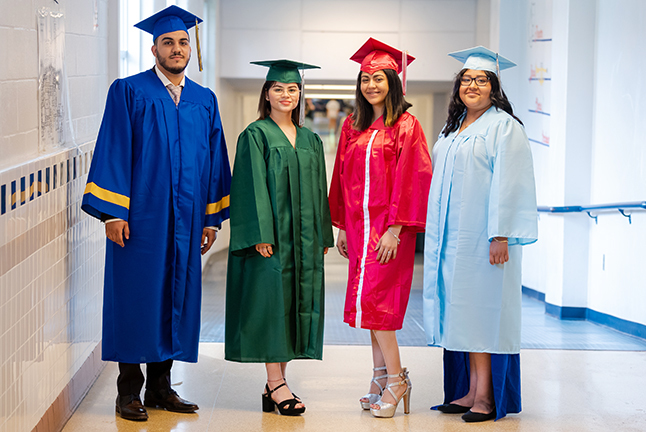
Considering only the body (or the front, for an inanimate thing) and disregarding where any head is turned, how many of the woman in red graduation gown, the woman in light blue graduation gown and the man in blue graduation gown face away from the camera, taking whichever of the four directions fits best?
0

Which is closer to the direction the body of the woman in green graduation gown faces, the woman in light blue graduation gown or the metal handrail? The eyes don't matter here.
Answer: the woman in light blue graduation gown

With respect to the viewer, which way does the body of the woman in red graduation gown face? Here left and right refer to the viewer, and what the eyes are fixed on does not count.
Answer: facing the viewer and to the left of the viewer

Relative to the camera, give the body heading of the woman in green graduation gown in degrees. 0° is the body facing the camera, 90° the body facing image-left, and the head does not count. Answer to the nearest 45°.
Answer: approximately 315°

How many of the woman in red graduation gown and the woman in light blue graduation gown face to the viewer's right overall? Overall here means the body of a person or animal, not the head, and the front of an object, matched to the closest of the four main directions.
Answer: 0

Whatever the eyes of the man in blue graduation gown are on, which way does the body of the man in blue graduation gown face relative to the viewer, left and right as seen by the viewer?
facing the viewer and to the right of the viewer

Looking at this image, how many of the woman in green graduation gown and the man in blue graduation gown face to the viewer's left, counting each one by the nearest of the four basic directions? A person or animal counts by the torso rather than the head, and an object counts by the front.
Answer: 0

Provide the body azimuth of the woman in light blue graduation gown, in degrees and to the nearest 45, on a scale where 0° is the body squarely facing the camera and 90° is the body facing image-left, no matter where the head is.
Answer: approximately 45°
